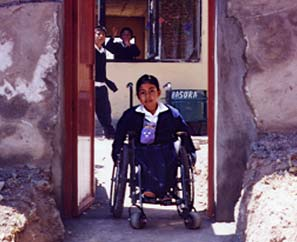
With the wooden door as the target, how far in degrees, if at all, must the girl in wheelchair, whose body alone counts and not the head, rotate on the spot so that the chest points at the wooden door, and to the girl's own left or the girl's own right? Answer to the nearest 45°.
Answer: approximately 90° to the girl's own right

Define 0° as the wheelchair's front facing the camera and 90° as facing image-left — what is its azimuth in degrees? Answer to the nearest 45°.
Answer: approximately 0°

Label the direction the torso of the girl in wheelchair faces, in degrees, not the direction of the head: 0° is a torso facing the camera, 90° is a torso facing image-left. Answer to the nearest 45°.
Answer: approximately 0°
